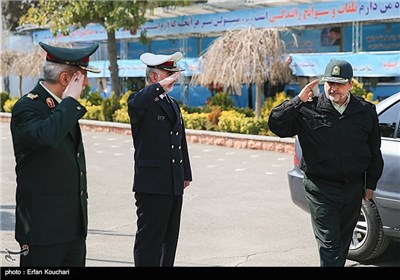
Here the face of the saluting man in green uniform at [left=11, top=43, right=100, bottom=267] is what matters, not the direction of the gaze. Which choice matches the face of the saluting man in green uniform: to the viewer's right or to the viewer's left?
to the viewer's right

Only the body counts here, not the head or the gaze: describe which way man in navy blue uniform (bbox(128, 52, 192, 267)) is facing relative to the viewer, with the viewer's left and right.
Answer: facing the viewer and to the right of the viewer

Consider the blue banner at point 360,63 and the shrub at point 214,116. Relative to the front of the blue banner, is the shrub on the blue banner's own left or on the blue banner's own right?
on the blue banner's own right

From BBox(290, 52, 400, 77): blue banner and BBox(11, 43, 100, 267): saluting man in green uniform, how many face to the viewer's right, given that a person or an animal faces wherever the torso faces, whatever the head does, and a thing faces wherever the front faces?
1

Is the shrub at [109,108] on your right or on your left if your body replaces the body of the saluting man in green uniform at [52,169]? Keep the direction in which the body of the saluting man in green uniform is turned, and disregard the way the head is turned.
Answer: on your left

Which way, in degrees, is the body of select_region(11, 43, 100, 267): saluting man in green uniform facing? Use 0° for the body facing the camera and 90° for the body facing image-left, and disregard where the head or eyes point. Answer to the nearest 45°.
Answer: approximately 270°

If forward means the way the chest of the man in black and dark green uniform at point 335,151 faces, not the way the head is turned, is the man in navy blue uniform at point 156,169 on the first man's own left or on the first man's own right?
on the first man's own right
